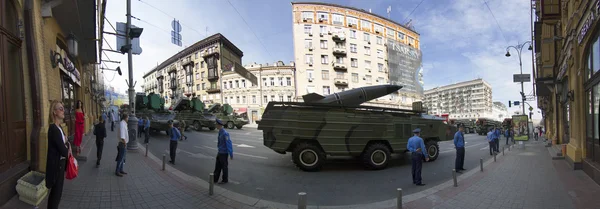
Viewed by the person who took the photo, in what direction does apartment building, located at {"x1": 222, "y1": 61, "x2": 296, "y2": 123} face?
facing the viewer

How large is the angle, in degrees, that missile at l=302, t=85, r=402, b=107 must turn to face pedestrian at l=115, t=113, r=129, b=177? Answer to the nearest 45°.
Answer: approximately 135° to its right

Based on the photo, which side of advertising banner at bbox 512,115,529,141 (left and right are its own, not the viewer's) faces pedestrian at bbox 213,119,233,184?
front

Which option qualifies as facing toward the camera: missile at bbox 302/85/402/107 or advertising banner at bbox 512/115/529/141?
the advertising banner

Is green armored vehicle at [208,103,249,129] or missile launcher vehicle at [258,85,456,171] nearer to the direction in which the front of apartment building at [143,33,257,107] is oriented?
the missile launcher vehicle

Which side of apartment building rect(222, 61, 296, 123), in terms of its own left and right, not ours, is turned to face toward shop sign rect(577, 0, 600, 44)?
front

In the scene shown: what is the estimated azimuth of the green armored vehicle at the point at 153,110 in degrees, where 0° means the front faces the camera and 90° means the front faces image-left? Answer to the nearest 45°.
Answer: approximately 315°

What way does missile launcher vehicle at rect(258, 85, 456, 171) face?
to the viewer's right

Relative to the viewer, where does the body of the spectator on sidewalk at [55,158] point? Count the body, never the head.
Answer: to the viewer's right

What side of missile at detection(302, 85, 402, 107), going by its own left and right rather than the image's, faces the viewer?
right

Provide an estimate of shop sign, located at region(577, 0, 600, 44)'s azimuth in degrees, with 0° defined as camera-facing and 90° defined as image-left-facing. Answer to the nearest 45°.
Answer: approximately 90°
